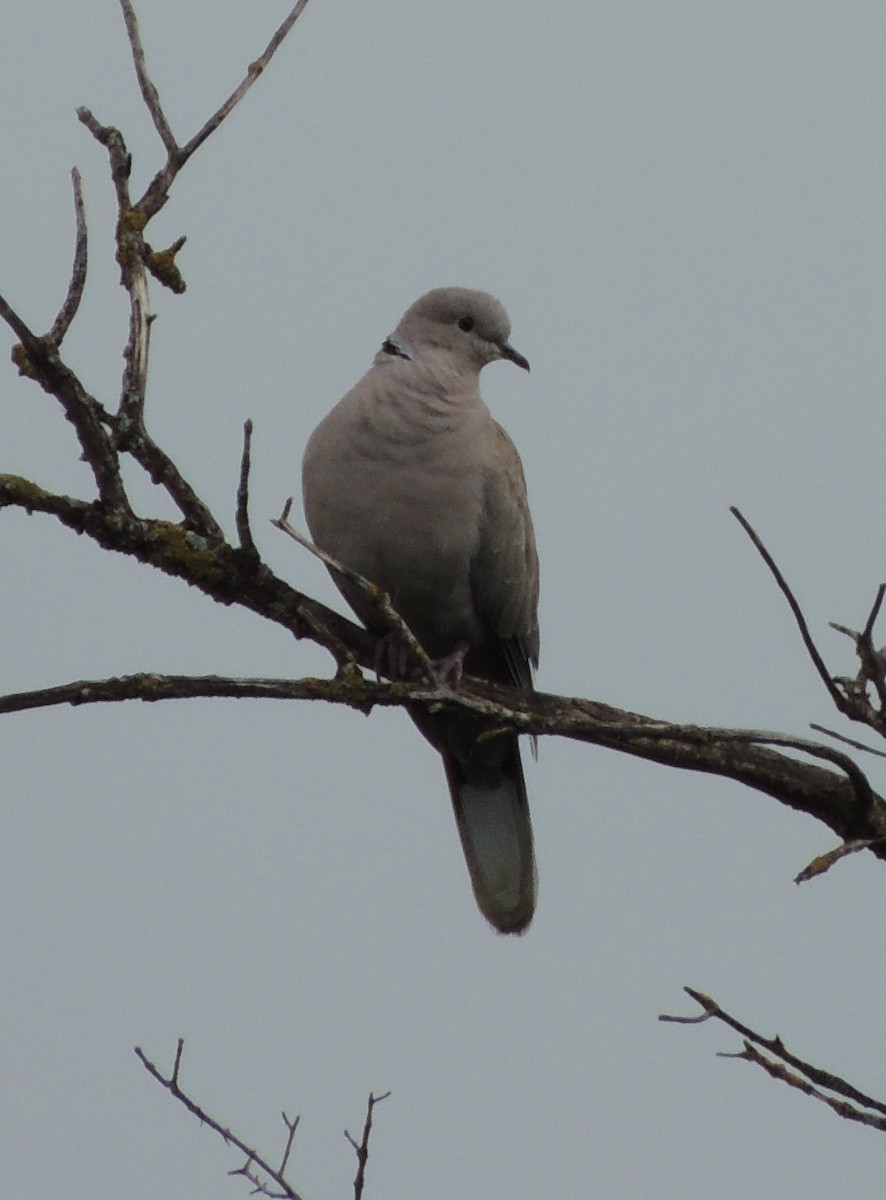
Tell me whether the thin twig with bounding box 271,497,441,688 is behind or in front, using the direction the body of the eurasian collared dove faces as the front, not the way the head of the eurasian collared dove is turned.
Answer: in front

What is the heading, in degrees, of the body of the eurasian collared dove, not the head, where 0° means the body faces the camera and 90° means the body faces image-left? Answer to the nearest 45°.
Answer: approximately 45°
